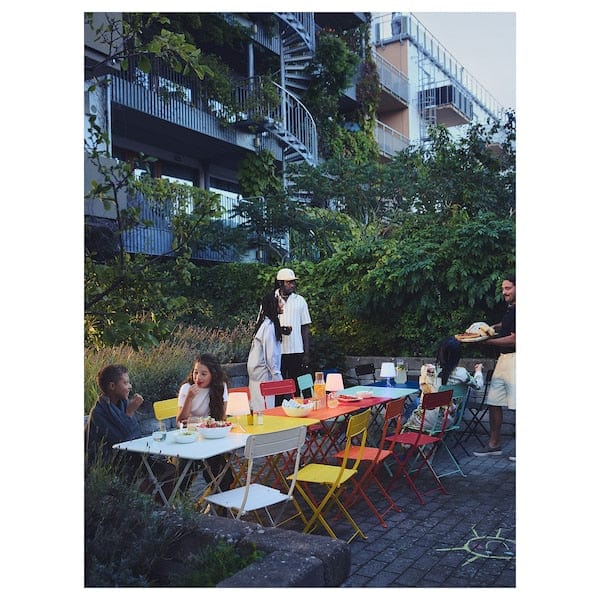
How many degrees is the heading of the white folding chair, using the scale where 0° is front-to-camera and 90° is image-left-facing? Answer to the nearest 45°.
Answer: approximately 135°

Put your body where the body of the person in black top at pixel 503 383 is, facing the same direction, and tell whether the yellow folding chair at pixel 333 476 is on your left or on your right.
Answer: on your left

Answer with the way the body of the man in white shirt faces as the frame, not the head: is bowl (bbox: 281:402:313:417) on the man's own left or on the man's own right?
on the man's own left

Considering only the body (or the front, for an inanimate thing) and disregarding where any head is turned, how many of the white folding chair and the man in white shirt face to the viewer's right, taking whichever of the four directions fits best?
0

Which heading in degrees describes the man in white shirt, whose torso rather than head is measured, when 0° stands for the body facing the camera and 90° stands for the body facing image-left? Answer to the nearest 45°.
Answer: approximately 45°

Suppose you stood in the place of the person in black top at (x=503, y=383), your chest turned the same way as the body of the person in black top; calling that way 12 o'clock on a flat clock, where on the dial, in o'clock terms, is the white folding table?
The white folding table is roughly at 10 o'clock from the person in black top.

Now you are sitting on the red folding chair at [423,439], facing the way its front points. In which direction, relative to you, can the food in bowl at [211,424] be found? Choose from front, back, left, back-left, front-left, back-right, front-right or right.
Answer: left

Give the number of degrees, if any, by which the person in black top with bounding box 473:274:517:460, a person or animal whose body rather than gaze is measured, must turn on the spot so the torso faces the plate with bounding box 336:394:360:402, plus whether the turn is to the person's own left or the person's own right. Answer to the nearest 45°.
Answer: approximately 45° to the person's own left

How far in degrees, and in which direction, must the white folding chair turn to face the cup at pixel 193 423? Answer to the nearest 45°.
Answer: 0° — it already faces it

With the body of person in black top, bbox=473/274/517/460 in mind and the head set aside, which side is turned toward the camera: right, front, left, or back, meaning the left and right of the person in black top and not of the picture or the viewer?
left

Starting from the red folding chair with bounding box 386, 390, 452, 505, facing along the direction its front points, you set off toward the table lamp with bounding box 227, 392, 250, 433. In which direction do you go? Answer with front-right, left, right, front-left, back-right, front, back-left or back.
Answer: left

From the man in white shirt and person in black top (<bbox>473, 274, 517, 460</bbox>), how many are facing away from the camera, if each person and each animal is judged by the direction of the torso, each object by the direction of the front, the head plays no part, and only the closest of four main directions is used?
0

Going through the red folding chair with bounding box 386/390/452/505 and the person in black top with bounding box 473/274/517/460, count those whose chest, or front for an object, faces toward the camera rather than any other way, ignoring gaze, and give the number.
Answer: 0

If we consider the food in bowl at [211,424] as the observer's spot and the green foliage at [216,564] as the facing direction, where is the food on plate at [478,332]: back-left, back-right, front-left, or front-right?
back-left

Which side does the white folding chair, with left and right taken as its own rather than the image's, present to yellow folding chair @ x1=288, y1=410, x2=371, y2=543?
right

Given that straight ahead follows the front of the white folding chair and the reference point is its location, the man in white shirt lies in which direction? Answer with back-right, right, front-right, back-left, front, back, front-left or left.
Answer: front-right
